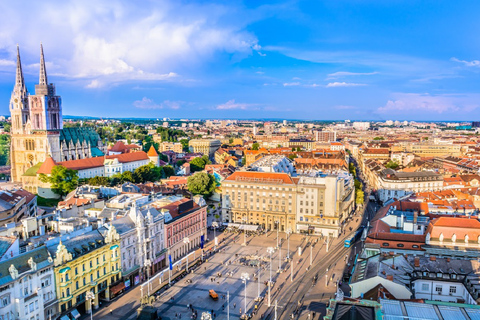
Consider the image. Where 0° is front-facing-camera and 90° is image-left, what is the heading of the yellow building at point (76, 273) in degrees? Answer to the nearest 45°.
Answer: approximately 315°

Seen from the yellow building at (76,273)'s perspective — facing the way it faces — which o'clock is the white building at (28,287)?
The white building is roughly at 3 o'clock from the yellow building.
